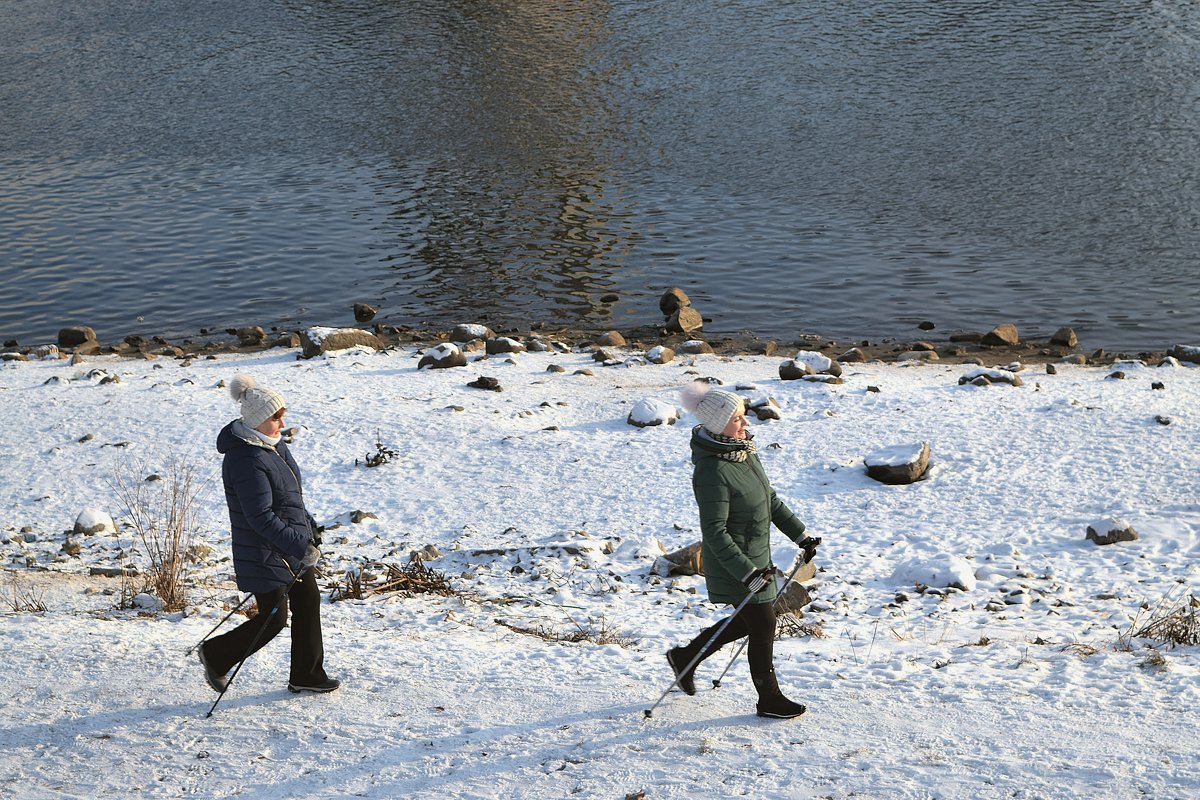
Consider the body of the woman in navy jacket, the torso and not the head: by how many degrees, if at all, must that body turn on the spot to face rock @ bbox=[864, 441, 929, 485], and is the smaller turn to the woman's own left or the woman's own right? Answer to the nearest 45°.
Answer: approximately 45° to the woman's own left

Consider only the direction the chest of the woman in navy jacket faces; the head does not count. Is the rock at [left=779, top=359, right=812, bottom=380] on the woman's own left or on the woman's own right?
on the woman's own left

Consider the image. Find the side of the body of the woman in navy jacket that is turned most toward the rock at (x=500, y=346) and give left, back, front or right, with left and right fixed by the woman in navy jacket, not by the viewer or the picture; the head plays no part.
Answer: left

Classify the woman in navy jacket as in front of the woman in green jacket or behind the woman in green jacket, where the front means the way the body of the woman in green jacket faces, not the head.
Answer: behind

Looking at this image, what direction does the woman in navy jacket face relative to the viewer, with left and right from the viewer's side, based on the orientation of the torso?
facing to the right of the viewer

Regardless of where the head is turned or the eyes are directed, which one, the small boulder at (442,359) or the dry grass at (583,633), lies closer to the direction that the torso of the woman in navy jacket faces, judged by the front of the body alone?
the dry grass

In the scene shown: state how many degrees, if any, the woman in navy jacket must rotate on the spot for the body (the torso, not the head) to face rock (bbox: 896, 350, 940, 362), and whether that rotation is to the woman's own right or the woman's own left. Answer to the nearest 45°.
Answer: approximately 45° to the woman's own left

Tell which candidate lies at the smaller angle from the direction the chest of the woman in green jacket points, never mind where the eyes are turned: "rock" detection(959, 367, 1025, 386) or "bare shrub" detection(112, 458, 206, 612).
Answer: the rock

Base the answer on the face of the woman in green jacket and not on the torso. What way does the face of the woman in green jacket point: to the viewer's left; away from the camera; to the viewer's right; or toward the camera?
to the viewer's right

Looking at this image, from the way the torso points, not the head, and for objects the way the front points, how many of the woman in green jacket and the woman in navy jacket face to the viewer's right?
2

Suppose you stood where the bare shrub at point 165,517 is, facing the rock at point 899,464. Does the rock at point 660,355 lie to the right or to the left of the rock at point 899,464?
left

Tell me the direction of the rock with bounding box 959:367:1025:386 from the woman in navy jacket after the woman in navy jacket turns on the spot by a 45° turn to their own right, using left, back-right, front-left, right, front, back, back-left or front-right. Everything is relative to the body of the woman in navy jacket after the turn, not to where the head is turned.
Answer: left

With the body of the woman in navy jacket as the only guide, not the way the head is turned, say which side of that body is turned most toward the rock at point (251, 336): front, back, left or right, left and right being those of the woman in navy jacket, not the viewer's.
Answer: left

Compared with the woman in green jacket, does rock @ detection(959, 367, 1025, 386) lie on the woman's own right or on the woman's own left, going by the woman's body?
on the woman's own left

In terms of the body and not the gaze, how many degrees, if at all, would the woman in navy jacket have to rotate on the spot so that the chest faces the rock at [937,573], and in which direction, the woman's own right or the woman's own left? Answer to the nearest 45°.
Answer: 0° — they already face it

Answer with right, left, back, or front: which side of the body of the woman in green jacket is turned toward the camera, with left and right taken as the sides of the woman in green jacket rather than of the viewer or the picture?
right
